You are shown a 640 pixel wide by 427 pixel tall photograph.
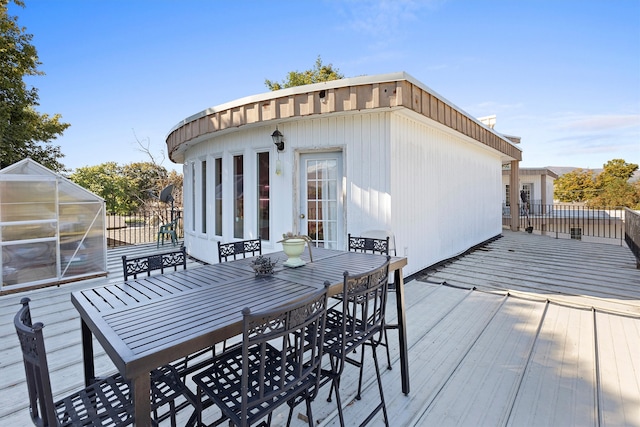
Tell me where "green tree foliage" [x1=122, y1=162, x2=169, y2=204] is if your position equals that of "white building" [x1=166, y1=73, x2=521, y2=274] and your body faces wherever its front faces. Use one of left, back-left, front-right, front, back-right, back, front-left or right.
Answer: right

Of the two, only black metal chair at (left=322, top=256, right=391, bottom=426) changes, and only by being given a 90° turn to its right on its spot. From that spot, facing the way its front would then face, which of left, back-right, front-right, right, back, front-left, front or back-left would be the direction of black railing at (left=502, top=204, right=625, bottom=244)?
front

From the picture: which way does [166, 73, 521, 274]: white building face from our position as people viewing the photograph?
facing the viewer and to the left of the viewer

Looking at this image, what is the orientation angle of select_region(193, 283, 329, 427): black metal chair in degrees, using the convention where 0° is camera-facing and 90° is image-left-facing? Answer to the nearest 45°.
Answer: approximately 135°

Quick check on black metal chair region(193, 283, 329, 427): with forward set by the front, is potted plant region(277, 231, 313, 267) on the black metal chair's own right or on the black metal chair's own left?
on the black metal chair's own right

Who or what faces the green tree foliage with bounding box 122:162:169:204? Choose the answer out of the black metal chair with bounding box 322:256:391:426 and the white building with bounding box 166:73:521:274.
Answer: the black metal chair

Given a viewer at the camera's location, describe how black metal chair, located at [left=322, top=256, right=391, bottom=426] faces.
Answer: facing away from the viewer and to the left of the viewer

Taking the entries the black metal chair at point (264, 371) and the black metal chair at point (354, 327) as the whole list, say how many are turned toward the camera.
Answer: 0

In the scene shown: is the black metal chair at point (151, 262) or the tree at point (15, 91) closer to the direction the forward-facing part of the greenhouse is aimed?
the black metal chair

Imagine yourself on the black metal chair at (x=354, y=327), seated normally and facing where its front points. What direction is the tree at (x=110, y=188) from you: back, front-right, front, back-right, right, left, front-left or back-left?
front

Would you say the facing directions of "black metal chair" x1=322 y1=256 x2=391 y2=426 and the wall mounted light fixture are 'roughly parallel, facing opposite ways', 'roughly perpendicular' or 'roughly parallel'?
roughly perpendicular

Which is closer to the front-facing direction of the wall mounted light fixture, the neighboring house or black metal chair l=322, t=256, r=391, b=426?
the black metal chair

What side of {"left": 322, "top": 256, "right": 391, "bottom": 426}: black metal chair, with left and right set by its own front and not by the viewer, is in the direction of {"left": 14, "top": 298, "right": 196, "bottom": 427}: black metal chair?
left

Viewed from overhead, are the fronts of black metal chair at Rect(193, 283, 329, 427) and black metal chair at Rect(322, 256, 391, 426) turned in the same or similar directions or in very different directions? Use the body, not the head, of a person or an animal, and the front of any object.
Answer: same or similar directions

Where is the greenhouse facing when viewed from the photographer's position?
facing the viewer and to the right of the viewer

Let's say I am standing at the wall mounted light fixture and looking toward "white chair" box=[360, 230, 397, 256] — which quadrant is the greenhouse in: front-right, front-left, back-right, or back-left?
back-right

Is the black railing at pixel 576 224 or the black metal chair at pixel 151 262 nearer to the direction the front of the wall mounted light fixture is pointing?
the black metal chair

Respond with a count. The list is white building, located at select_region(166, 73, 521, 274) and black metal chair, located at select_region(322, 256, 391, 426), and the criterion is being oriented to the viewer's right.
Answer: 0
